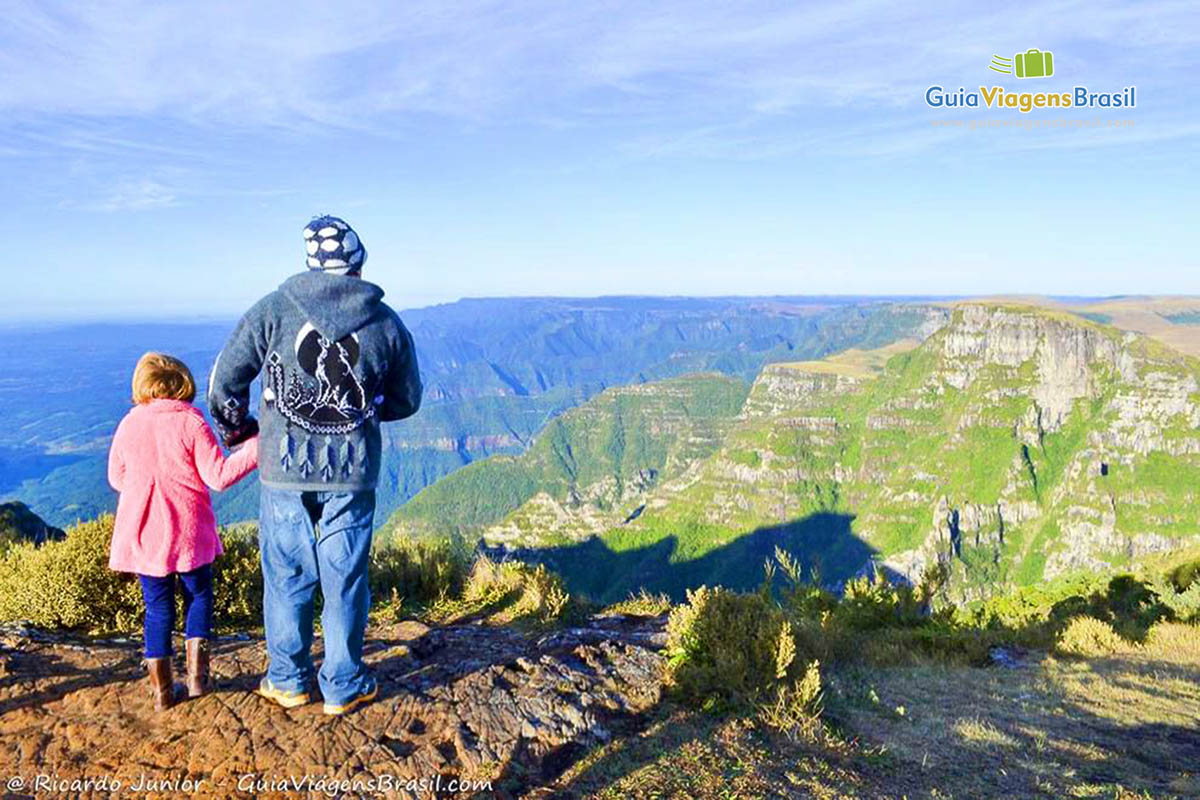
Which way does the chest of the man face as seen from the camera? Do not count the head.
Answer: away from the camera

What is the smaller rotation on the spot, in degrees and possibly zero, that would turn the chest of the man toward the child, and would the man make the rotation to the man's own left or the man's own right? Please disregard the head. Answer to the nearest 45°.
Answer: approximately 45° to the man's own left

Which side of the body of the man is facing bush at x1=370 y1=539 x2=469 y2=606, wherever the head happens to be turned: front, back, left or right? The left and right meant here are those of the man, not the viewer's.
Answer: front

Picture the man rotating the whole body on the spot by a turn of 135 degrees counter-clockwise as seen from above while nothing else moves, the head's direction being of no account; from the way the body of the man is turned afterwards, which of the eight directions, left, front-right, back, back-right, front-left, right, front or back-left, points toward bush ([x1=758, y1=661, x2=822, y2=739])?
back-left

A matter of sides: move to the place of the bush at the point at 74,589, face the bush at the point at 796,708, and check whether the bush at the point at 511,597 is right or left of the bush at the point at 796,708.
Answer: left

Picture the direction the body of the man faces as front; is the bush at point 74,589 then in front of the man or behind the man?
in front

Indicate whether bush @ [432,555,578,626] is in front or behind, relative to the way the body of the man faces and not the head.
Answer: in front

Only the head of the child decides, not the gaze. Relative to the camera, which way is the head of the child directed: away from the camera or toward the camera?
away from the camera

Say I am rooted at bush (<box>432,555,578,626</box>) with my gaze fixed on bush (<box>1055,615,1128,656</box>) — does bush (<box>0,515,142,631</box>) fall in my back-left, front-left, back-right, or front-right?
back-right

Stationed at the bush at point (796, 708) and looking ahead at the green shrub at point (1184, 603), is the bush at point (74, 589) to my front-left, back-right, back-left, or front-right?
back-left

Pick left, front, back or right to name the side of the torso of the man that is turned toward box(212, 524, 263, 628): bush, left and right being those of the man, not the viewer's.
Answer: front
